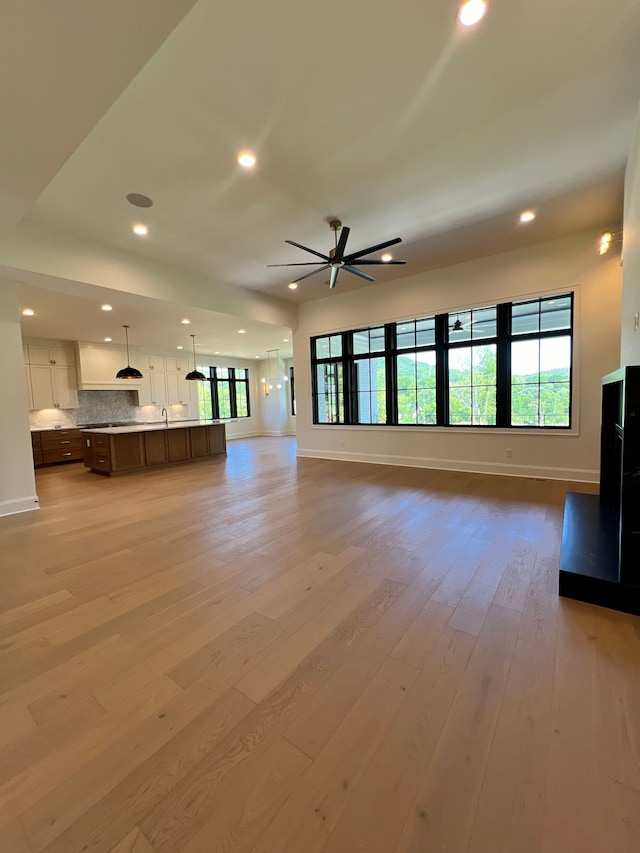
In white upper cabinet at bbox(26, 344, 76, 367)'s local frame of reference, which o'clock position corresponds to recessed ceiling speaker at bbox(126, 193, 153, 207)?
The recessed ceiling speaker is roughly at 12 o'clock from the white upper cabinet.

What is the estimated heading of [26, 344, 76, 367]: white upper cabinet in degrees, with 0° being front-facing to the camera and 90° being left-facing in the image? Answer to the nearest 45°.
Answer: approximately 0°

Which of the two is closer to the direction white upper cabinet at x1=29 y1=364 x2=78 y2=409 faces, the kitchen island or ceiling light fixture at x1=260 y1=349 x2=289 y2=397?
the kitchen island

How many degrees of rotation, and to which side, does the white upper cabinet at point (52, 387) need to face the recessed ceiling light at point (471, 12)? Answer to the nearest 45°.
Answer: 0° — it already faces it

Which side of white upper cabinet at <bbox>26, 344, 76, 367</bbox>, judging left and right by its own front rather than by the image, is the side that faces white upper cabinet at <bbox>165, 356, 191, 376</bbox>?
left

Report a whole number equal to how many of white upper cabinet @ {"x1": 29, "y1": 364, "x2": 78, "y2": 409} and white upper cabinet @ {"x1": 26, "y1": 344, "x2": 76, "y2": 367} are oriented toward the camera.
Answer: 2

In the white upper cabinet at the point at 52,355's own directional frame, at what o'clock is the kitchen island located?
The kitchen island is roughly at 11 o'clock from the white upper cabinet.

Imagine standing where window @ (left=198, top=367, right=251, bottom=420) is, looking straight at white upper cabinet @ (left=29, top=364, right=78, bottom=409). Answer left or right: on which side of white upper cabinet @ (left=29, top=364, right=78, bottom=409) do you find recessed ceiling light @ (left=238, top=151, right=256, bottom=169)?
left

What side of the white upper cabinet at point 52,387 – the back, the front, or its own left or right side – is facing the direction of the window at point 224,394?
left
